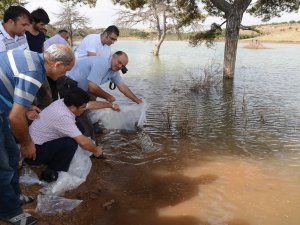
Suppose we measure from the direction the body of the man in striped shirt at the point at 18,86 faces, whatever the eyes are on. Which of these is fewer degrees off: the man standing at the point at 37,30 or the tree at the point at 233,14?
the tree

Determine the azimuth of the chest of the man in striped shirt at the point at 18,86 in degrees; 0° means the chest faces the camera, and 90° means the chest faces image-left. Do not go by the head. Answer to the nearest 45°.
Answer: approximately 270°

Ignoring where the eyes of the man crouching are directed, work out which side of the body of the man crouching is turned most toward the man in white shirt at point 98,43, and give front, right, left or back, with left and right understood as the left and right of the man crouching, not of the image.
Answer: left

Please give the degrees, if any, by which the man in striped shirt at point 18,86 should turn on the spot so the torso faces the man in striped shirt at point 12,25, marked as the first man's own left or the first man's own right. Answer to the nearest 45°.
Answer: approximately 90° to the first man's own left

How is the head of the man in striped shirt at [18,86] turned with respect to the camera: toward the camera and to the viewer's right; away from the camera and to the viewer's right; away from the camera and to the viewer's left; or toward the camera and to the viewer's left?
away from the camera and to the viewer's right

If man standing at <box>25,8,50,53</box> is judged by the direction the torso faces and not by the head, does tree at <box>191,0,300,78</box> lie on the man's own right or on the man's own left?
on the man's own left

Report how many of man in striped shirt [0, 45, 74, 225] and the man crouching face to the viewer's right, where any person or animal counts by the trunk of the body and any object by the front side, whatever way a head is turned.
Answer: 2

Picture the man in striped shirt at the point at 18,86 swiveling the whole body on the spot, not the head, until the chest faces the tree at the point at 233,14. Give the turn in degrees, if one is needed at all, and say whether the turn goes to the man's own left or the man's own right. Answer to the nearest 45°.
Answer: approximately 45° to the man's own left

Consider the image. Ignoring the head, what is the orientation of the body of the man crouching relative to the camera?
to the viewer's right
